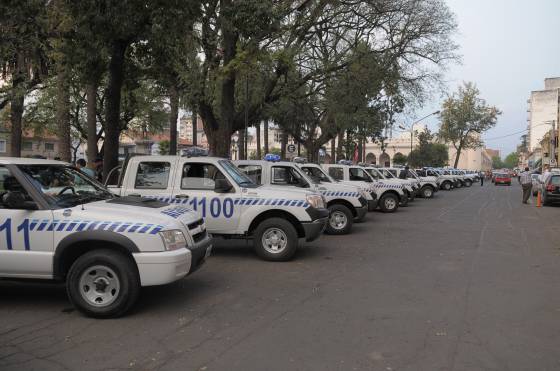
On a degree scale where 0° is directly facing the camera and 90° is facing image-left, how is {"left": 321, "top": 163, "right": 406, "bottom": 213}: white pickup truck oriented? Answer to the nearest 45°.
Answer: approximately 270°

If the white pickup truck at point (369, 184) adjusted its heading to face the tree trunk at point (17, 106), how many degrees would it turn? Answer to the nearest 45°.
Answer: approximately 180°

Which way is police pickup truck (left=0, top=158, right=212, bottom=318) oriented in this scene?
to the viewer's right

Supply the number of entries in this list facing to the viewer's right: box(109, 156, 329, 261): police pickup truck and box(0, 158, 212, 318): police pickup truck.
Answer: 2

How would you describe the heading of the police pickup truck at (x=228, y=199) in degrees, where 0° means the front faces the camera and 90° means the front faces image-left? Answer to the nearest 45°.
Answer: approximately 270°

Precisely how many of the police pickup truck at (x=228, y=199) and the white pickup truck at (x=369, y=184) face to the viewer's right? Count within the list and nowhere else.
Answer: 2

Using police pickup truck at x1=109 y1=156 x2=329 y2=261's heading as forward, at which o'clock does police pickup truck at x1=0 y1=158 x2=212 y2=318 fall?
police pickup truck at x1=0 y1=158 x2=212 y2=318 is roughly at 4 o'clock from police pickup truck at x1=109 y1=156 x2=329 y2=261.

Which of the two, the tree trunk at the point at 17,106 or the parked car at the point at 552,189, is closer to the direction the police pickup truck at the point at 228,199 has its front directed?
the parked car

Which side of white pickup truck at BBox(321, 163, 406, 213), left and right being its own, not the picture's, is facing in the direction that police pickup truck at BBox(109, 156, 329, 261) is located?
right
